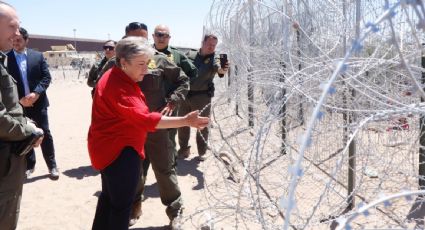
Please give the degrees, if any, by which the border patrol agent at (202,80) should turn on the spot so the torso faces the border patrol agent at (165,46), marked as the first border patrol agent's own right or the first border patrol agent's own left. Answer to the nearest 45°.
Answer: approximately 90° to the first border patrol agent's own right

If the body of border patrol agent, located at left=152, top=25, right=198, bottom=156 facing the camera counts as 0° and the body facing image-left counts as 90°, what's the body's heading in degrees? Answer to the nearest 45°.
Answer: approximately 0°

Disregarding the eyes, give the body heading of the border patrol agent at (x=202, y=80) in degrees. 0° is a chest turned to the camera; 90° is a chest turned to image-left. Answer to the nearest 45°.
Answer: approximately 0°

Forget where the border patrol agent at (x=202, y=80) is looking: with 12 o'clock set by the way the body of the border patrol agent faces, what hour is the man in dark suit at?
The man in dark suit is roughly at 2 o'clock from the border patrol agent.

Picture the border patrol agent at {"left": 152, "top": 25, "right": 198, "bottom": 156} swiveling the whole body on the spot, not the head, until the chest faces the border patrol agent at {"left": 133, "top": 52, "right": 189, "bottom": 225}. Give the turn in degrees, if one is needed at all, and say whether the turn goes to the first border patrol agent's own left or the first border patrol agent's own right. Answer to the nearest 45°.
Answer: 0° — they already face them

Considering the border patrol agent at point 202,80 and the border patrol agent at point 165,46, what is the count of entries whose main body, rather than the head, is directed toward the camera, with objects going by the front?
2

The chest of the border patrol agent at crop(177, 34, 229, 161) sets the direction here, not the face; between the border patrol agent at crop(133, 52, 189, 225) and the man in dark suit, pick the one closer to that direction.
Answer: the border patrol agent

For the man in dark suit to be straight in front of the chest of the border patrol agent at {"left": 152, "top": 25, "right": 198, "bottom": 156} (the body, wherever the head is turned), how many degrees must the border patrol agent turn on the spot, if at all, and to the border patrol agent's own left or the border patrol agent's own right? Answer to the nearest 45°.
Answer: approximately 90° to the border patrol agent's own right

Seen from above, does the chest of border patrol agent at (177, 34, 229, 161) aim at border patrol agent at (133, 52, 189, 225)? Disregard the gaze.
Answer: yes
